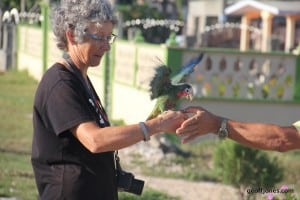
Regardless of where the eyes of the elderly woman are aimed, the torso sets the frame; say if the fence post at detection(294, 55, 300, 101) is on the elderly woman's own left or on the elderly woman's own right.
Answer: on the elderly woman's own left

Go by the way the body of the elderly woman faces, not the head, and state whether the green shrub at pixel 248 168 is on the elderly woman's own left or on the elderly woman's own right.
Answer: on the elderly woman's own left

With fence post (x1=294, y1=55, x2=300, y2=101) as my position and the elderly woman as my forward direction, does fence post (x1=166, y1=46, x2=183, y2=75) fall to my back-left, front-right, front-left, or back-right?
front-right

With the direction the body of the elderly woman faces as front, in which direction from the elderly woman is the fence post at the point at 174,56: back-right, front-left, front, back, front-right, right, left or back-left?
left

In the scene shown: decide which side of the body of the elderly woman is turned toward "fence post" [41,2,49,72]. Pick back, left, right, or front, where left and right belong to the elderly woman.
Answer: left

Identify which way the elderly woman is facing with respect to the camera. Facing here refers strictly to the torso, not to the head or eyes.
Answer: to the viewer's right
